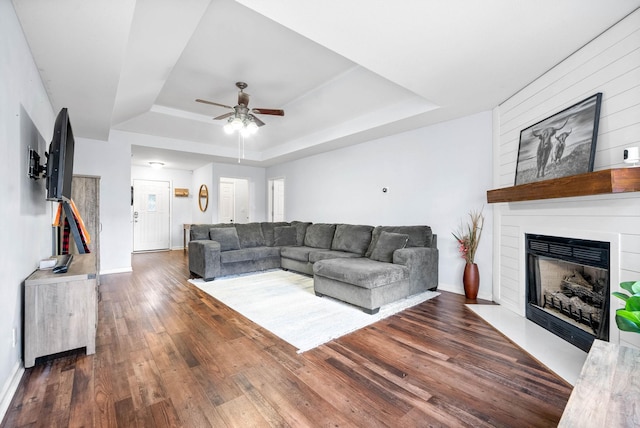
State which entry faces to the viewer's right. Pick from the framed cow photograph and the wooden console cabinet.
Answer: the wooden console cabinet

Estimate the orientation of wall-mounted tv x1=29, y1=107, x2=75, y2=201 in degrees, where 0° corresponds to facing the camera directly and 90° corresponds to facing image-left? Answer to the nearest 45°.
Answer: approximately 270°

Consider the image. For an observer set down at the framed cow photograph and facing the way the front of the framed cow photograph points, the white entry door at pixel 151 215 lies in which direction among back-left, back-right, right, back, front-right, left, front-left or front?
front-right

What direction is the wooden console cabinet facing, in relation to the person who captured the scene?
facing to the right of the viewer

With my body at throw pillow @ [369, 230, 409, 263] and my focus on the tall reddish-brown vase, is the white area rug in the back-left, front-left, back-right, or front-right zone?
back-right

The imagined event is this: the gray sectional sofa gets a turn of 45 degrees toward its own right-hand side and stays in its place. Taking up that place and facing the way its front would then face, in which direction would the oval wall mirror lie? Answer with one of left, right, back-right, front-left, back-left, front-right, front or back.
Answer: front-right

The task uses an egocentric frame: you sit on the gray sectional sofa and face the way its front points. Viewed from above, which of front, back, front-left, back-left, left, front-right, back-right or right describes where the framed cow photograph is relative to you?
left

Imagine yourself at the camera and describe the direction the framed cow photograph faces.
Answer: facing the viewer and to the left of the viewer

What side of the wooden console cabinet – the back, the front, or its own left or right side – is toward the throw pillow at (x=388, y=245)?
front

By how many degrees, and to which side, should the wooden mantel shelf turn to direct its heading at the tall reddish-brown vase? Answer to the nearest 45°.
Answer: approximately 90° to its right
